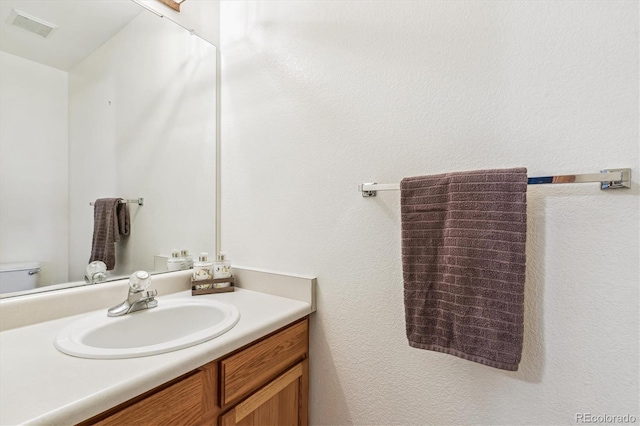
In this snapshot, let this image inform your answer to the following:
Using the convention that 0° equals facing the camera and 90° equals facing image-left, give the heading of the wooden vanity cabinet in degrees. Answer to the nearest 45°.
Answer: approximately 315°

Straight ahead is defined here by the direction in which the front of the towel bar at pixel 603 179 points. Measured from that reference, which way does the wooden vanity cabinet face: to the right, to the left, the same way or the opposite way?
to the left

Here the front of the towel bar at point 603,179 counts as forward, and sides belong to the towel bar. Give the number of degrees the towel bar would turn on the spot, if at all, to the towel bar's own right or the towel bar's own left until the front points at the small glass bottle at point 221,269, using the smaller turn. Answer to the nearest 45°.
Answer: approximately 90° to the towel bar's own right

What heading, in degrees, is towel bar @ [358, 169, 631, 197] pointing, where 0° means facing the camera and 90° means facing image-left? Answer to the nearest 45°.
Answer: approximately 0°

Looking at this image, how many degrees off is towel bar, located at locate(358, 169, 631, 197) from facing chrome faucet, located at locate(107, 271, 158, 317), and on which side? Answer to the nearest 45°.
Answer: approximately 90° to its right

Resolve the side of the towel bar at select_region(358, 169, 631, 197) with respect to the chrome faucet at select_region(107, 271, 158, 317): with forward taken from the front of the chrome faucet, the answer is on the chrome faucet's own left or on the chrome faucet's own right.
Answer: on the chrome faucet's own left

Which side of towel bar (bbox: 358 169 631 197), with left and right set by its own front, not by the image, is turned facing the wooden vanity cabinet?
right
